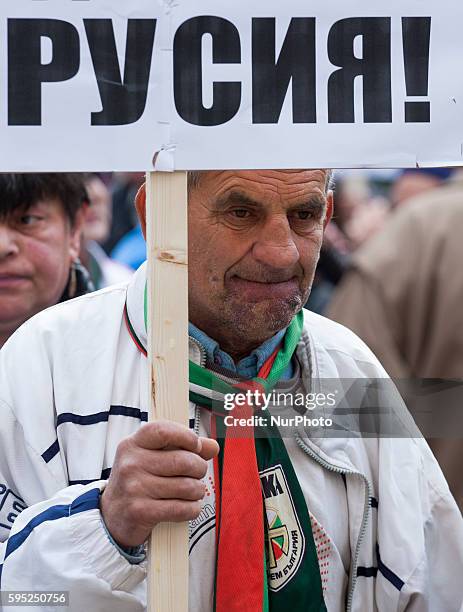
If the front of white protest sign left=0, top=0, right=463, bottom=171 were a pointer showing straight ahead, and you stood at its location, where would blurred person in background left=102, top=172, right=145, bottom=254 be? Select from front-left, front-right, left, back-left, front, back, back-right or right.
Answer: back

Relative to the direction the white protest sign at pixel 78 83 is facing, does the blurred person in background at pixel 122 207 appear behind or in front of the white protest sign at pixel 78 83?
behind

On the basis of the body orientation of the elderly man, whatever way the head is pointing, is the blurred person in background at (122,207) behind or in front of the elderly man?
behind

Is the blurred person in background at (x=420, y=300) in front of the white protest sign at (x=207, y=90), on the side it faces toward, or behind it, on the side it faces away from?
behind

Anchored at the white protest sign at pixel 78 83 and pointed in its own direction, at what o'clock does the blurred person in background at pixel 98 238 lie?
The blurred person in background is roughly at 6 o'clock from the white protest sign.

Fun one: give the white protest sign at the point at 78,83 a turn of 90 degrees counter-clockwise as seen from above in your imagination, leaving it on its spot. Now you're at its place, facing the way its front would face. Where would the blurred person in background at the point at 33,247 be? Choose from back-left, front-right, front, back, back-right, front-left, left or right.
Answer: left

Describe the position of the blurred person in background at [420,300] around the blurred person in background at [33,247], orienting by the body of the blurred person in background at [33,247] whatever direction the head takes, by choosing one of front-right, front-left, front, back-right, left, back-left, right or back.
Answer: back-left

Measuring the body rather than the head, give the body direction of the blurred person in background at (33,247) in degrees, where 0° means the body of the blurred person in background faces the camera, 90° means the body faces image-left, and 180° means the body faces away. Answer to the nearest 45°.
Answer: approximately 45°

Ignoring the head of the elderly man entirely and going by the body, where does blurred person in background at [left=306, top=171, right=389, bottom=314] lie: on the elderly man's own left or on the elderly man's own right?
on the elderly man's own left

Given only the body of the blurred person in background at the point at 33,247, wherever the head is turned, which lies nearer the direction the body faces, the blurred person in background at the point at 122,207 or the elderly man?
the elderly man

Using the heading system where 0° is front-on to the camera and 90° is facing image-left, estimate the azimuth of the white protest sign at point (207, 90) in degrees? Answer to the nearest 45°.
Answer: approximately 0°
